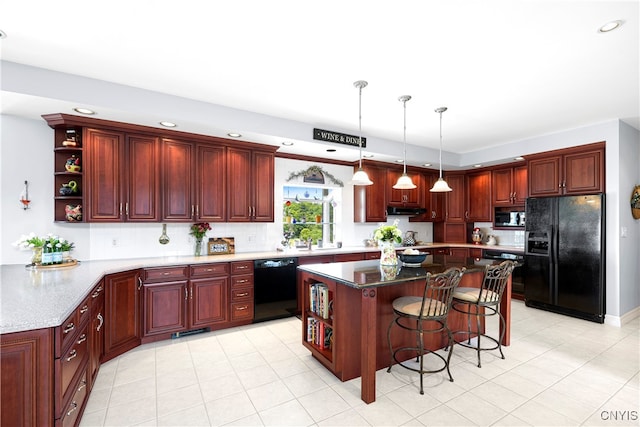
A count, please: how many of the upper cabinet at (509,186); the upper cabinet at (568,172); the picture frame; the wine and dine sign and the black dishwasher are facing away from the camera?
0

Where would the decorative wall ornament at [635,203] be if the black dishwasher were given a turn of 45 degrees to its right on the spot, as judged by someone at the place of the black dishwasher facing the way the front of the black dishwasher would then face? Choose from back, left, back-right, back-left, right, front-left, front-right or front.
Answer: left

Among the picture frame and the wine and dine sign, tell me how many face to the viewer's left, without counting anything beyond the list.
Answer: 0

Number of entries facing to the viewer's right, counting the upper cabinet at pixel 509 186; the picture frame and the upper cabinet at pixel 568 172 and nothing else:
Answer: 0

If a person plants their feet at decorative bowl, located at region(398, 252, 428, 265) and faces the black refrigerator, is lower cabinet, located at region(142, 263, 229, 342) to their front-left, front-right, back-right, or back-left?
back-left

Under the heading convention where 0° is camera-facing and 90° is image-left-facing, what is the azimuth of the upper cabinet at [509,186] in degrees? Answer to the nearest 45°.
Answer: approximately 45°

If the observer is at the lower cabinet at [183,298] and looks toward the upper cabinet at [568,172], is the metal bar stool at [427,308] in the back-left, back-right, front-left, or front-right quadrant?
front-right

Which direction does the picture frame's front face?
toward the camera

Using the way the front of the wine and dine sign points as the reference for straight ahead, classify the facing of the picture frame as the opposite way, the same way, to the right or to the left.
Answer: the same way

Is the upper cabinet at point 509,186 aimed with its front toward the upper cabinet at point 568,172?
no

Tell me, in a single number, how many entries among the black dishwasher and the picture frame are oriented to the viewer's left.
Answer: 0

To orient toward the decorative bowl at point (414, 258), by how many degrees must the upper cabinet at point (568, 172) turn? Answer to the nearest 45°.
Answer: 0° — it already faces it

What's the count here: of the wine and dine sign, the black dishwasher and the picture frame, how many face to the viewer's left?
0
